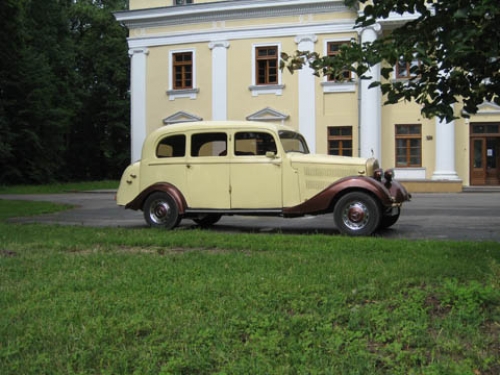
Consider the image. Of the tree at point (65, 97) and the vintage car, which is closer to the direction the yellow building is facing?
the vintage car

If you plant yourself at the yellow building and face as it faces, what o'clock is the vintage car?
The vintage car is roughly at 12 o'clock from the yellow building.

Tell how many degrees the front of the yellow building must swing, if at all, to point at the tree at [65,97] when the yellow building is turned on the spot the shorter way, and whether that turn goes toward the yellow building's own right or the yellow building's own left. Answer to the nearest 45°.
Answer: approximately 135° to the yellow building's own right

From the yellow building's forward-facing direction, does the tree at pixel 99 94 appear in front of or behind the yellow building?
behind

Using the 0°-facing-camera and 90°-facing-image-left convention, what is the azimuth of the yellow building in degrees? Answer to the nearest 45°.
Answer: approximately 0°

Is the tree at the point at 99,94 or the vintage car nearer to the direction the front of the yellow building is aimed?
the vintage car
